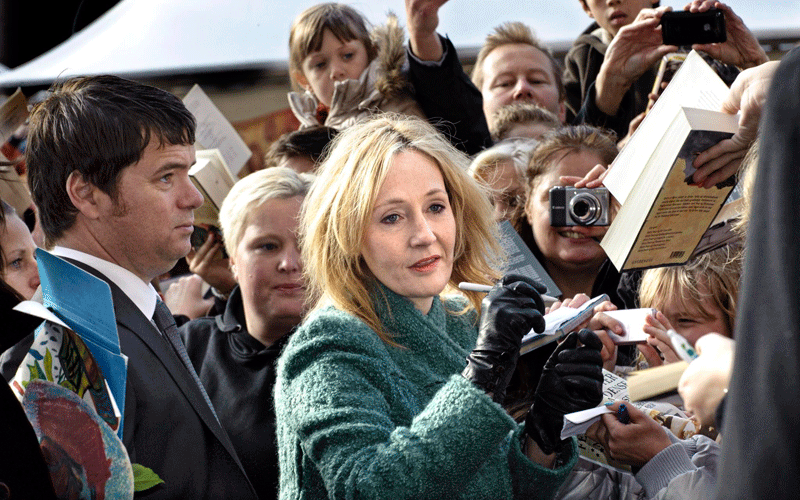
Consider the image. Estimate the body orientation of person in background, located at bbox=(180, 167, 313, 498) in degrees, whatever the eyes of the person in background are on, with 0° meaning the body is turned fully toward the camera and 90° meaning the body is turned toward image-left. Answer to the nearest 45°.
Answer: approximately 315°

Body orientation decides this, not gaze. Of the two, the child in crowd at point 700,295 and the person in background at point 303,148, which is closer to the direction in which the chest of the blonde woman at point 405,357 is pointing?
the child in crowd

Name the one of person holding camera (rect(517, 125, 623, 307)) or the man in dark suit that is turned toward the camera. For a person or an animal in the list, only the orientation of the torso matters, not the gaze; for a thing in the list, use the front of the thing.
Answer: the person holding camera

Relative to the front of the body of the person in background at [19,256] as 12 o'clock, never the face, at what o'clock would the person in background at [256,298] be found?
the person in background at [256,298] is roughly at 11 o'clock from the person in background at [19,256].

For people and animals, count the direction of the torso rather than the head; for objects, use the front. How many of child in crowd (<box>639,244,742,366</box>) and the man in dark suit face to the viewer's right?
1

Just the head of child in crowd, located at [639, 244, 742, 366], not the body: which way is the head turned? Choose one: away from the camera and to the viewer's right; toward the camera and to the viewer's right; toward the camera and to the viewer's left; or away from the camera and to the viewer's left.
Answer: toward the camera and to the viewer's left

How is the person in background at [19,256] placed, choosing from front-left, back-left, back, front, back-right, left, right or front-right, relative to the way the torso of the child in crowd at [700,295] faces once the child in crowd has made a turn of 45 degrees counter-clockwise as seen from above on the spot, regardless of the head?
right

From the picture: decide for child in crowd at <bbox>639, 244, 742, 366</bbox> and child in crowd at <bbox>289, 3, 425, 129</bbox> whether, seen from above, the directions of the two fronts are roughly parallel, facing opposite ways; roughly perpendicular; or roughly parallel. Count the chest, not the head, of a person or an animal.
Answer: roughly parallel

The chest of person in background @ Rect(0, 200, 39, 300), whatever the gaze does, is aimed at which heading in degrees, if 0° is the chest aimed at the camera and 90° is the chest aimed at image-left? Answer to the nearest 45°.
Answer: approximately 315°

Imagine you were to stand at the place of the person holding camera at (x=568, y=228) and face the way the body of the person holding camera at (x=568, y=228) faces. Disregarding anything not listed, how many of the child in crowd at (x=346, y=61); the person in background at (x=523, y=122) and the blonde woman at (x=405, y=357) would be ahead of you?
1

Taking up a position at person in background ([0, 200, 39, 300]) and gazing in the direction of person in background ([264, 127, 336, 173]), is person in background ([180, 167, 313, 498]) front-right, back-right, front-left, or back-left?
front-right

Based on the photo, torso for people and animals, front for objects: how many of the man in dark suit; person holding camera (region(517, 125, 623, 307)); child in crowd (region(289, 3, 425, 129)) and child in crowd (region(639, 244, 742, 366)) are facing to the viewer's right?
1

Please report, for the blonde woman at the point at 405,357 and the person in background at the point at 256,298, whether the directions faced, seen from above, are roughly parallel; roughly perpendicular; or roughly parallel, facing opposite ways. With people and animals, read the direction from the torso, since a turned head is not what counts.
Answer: roughly parallel

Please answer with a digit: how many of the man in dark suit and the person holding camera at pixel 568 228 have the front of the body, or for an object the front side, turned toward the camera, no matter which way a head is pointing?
1

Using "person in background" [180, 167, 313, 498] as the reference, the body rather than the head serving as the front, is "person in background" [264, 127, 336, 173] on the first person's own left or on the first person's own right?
on the first person's own left

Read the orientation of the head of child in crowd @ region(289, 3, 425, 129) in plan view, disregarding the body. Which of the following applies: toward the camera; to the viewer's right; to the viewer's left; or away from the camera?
toward the camera
